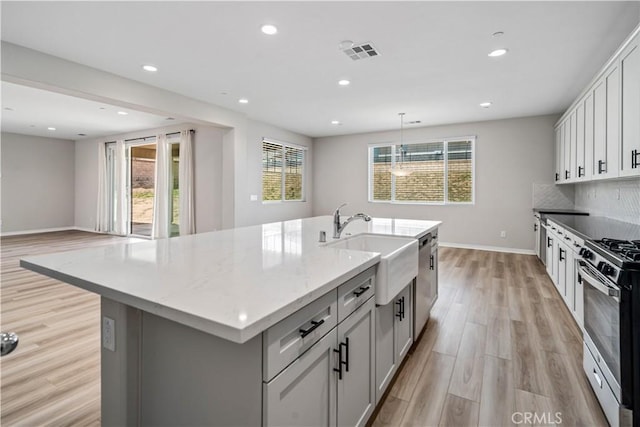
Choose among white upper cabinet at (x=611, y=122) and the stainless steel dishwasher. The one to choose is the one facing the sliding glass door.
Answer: the white upper cabinet

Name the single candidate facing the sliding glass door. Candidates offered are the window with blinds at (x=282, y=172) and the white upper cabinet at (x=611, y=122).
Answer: the white upper cabinet

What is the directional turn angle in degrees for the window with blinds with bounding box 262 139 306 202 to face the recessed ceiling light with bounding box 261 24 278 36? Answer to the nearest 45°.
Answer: approximately 45° to its right

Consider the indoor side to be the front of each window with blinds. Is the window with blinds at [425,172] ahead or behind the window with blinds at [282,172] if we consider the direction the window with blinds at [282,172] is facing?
ahead

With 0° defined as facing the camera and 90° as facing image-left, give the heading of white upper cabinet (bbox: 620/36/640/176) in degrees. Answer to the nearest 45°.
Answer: approximately 90°

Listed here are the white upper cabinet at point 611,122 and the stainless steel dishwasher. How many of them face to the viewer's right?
1

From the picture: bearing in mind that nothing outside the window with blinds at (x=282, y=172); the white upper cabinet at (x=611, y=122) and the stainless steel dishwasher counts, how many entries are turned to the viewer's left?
1

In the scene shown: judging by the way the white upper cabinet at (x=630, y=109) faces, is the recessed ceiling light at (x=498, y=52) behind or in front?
in front

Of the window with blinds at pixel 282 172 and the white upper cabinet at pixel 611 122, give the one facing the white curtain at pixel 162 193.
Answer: the white upper cabinet

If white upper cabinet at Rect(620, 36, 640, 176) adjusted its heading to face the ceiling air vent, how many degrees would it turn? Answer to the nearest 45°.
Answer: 0° — it already faces it

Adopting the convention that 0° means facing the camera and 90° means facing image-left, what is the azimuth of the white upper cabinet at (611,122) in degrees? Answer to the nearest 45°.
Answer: approximately 90°
